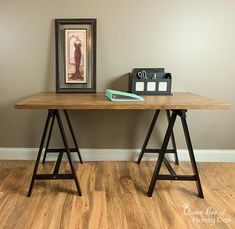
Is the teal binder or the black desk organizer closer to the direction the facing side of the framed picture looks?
the teal binder

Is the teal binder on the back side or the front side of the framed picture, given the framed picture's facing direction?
on the front side

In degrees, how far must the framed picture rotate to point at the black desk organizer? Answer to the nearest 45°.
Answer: approximately 45° to its left

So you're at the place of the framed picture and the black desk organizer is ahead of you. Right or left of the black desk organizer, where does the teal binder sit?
right

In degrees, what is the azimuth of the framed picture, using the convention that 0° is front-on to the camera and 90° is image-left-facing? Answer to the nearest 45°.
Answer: approximately 0°
